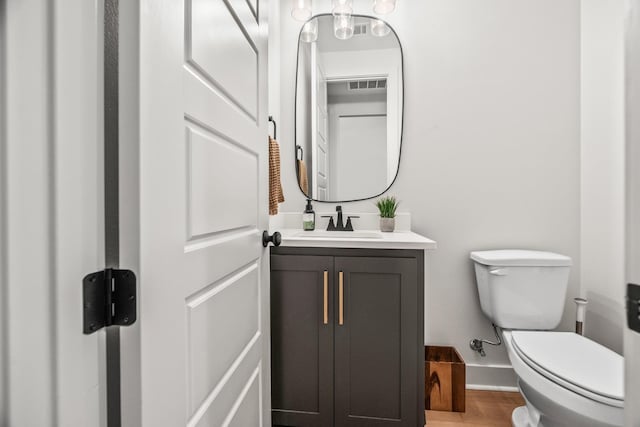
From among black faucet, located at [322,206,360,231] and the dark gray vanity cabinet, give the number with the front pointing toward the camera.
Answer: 2

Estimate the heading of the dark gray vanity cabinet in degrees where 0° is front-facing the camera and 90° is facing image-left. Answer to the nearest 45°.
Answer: approximately 0°

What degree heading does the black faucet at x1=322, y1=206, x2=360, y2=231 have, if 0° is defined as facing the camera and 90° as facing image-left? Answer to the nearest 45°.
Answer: approximately 0°
